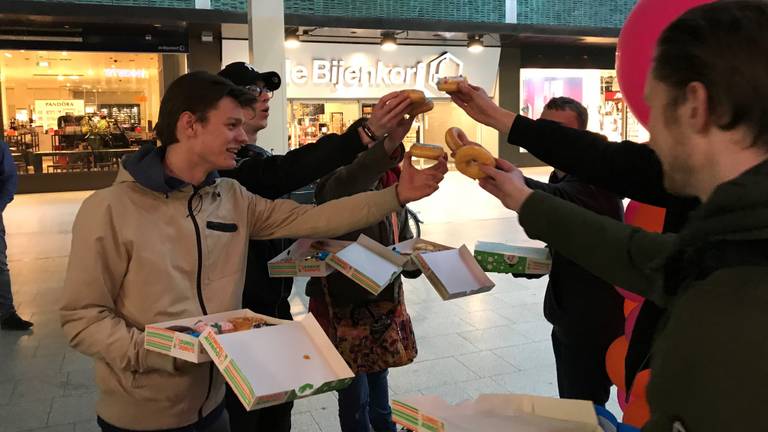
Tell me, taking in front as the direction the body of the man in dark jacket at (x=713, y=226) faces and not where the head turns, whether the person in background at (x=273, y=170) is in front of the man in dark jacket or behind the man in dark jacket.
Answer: in front

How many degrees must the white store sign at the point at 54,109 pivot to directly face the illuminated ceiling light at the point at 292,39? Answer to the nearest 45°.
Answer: approximately 45° to its left

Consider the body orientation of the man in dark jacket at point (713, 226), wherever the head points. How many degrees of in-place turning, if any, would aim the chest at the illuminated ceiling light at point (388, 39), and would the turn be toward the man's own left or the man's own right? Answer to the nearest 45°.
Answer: approximately 45° to the man's own right

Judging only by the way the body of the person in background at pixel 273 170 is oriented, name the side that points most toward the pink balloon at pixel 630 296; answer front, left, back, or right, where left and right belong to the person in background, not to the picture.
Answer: front

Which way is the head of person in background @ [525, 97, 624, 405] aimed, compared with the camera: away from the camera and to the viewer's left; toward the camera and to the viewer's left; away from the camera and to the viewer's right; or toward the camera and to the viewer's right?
toward the camera and to the viewer's left

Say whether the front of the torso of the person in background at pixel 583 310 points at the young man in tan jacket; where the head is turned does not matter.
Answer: yes

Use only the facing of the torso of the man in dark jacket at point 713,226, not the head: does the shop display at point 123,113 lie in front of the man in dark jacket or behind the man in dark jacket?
in front

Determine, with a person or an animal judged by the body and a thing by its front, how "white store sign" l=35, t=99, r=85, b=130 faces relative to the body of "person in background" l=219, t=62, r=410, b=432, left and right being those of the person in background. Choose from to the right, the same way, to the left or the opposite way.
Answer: to the right

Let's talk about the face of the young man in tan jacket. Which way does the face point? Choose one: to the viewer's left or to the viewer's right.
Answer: to the viewer's right

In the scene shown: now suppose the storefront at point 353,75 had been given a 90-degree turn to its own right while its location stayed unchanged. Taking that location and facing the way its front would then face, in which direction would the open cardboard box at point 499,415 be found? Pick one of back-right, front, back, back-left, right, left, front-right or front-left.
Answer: left

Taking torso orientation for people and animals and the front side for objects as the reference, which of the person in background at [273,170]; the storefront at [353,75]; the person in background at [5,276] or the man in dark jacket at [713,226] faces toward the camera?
the storefront

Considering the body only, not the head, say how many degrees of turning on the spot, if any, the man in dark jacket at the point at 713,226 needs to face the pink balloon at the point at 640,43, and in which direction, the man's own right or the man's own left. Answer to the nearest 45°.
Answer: approximately 45° to the man's own right

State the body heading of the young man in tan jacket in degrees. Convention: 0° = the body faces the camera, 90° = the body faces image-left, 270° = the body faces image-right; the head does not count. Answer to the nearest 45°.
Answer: approximately 315°

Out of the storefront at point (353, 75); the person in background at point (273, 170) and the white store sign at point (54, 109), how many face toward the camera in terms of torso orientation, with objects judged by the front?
2

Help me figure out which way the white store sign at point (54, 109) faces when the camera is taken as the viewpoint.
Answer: facing the viewer

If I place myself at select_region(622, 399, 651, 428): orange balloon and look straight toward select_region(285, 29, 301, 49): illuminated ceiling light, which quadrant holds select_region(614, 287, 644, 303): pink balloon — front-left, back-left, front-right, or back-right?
front-right

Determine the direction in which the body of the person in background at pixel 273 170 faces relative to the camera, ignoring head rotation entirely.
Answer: to the viewer's right

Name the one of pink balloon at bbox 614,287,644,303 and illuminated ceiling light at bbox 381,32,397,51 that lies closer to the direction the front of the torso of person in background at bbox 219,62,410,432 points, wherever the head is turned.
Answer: the pink balloon
